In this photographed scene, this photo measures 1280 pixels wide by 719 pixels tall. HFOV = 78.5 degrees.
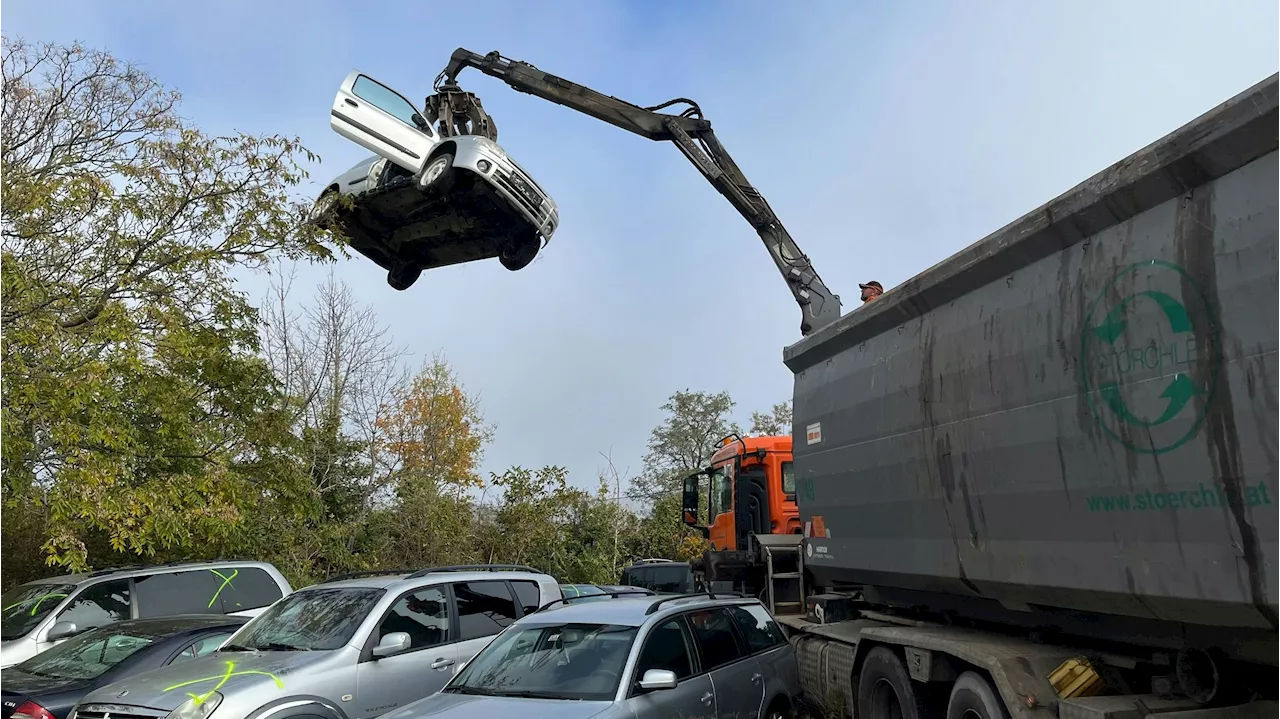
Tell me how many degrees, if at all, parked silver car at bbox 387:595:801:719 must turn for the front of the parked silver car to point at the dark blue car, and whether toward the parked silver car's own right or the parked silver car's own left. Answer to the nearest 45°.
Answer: approximately 45° to the parked silver car's own right

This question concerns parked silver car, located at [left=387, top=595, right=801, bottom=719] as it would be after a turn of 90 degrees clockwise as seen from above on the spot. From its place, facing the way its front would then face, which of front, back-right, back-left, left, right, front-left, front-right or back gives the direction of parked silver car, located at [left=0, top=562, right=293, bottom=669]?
front

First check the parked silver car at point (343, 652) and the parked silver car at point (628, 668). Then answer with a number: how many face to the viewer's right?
0

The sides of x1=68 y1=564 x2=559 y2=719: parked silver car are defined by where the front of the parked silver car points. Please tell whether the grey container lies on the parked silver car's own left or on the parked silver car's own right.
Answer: on the parked silver car's own left

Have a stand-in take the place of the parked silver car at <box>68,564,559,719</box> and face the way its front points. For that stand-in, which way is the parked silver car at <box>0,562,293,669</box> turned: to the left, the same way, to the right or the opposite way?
the same way

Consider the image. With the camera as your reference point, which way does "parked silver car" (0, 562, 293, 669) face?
facing the viewer and to the left of the viewer

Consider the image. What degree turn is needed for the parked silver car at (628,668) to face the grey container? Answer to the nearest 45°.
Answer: approximately 90° to its left

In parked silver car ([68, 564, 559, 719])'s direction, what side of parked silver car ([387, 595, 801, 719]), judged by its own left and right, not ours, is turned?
right

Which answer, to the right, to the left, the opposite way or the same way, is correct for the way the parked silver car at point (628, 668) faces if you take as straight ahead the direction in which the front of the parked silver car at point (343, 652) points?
the same way
